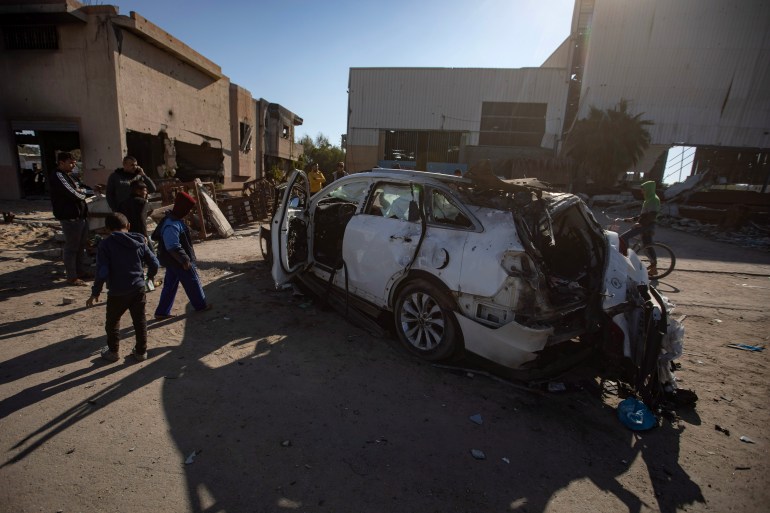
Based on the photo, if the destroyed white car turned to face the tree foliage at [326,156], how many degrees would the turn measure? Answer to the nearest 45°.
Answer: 0° — it already faces it

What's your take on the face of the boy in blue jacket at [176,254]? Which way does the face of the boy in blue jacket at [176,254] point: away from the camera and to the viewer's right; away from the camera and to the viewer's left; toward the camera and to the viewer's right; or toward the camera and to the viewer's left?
away from the camera and to the viewer's right

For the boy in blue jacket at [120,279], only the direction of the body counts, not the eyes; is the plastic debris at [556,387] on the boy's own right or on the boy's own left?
on the boy's own right

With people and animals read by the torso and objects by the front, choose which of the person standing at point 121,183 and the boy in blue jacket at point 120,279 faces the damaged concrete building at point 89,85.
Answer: the boy in blue jacket

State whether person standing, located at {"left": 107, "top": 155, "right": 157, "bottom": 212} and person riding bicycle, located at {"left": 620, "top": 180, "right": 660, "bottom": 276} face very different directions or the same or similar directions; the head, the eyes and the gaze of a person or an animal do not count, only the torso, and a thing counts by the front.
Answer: very different directions

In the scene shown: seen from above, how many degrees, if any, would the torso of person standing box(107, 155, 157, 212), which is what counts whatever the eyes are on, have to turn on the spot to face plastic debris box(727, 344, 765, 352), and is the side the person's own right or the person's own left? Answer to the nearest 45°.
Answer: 0° — they already face it

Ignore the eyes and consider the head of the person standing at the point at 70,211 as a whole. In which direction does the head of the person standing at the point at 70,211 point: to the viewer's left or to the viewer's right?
to the viewer's right

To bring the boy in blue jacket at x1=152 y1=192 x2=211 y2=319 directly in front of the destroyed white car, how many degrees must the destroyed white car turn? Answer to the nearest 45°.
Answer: approximately 45° to its left

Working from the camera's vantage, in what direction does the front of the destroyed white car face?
facing away from the viewer and to the left of the viewer

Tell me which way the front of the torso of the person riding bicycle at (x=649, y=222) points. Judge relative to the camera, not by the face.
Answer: to the viewer's left

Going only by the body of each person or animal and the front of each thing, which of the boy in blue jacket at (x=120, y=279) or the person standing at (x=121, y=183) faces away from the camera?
the boy in blue jacket

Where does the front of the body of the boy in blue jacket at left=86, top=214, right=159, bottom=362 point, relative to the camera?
away from the camera

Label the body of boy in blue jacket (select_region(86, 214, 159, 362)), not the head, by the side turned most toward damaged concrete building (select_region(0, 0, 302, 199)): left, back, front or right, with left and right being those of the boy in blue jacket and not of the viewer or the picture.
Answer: front

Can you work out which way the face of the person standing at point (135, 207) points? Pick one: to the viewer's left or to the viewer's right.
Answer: to the viewer's right

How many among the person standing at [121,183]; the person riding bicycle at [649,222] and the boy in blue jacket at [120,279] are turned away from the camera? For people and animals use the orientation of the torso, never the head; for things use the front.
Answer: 1

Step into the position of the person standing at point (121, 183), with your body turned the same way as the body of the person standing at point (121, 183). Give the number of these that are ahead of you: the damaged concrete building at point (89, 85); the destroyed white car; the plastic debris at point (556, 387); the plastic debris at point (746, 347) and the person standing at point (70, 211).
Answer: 3

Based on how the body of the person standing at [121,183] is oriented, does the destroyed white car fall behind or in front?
in front

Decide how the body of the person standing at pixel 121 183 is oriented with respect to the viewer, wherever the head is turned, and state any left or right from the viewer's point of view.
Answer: facing the viewer and to the right of the viewer
